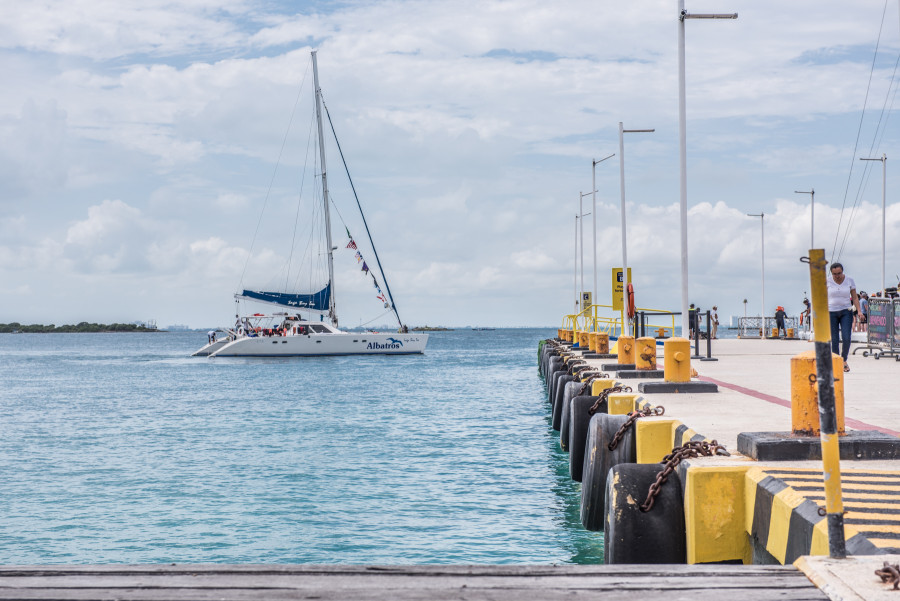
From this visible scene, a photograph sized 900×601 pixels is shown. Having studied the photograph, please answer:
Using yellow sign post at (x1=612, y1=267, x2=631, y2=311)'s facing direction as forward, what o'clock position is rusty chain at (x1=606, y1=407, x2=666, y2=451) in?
The rusty chain is roughly at 12 o'clock from the yellow sign post.

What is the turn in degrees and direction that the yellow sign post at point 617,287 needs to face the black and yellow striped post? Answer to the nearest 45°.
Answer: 0° — it already faces it

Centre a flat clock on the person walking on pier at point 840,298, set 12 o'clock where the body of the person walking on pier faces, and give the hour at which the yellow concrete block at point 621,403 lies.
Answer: The yellow concrete block is roughly at 1 o'clock from the person walking on pier.

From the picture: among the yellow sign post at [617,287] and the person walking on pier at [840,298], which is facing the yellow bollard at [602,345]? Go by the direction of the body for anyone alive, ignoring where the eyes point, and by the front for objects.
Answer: the yellow sign post

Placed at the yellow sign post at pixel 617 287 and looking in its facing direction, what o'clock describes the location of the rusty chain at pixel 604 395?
The rusty chain is roughly at 12 o'clock from the yellow sign post.

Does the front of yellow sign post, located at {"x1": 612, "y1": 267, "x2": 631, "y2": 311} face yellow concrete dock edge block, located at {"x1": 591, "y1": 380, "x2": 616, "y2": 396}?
yes

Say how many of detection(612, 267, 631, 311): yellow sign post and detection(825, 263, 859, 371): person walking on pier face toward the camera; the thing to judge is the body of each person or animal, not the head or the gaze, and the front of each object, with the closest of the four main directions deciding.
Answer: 2

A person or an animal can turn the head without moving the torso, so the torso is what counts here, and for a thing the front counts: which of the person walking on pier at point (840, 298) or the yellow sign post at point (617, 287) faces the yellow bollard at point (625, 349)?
the yellow sign post

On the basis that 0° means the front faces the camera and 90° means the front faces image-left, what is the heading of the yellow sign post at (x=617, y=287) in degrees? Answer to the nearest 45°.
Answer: approximately 0°

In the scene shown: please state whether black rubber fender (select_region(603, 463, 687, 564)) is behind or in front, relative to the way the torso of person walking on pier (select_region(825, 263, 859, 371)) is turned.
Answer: in front

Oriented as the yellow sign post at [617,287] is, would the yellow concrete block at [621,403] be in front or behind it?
in front
